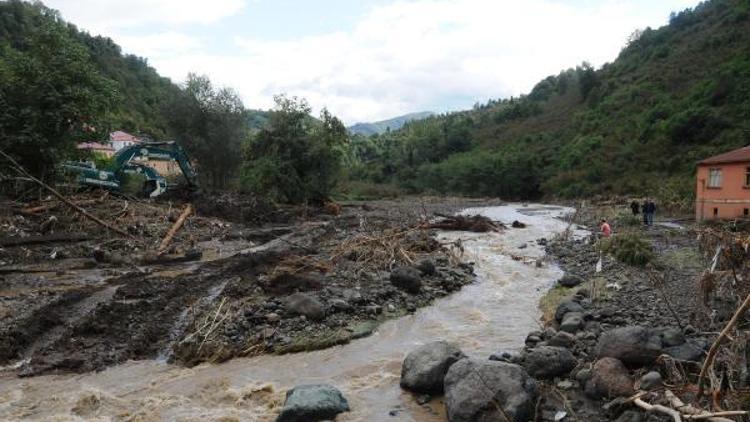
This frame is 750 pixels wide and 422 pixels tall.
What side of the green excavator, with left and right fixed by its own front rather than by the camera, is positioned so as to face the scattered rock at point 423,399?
right

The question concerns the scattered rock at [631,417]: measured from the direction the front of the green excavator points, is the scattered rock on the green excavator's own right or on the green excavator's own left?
on the green excavator's own right

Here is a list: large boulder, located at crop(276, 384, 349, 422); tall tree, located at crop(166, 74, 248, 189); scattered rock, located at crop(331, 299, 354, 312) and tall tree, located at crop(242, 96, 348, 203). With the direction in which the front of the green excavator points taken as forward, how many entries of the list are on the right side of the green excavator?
2

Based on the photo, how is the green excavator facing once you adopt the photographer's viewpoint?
facing to the right of the viewer

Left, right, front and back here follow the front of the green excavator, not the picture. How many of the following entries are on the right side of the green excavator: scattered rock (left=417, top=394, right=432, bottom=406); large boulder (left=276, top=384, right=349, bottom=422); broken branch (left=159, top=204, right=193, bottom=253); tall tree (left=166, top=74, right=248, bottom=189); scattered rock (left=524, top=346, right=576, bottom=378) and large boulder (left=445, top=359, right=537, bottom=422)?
5

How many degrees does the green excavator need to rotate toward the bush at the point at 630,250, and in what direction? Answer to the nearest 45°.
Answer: approximately 45° to its right

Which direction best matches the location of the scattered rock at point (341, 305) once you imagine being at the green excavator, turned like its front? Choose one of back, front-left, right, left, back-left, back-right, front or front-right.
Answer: right

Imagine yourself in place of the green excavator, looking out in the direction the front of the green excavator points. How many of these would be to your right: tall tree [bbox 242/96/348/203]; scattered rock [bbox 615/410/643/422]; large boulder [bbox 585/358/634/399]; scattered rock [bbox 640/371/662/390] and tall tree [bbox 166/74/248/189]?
3

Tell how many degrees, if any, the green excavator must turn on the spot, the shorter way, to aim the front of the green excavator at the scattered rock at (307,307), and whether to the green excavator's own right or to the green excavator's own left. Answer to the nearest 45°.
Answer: approximately 90° to the green excavator's own right

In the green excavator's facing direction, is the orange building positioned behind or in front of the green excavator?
in front

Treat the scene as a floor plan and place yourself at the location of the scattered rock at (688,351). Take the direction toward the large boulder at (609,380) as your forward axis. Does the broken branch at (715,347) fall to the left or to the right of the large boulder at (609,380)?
left

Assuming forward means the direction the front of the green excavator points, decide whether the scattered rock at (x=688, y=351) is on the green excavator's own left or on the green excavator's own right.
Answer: on the green excavator's own right

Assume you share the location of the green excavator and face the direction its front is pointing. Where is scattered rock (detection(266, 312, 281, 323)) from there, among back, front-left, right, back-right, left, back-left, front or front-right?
right

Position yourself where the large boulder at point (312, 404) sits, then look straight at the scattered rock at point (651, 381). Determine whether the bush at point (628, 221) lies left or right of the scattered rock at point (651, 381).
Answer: left

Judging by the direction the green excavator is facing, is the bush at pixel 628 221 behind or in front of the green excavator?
in front

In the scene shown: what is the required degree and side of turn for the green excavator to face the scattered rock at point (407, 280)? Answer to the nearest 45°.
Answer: approximately 90° to its right
